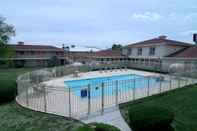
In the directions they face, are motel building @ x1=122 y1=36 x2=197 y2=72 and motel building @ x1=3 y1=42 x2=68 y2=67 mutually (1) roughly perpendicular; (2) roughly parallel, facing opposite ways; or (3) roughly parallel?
roughly perpendicular

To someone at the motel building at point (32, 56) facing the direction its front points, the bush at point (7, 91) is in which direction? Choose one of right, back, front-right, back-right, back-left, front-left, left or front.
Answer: front

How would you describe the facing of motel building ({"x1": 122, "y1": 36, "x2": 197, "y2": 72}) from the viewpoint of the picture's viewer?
facing the viewer and to the left of the viewer

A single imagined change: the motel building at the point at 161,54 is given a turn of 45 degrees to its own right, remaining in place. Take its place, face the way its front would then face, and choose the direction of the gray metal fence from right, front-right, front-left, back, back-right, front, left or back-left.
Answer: left

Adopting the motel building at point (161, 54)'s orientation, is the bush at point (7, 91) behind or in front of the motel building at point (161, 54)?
in front

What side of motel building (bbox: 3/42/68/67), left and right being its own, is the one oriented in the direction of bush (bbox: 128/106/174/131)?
front

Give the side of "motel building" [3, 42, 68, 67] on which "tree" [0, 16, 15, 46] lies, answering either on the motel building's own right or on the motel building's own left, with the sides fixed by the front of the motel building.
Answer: on the motel building's own right

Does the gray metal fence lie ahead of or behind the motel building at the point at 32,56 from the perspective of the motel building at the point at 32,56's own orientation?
ahead

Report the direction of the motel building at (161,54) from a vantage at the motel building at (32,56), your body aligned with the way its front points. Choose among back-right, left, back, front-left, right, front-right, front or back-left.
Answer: front-left

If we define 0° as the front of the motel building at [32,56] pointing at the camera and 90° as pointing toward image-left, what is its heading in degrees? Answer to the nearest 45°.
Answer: approximately 0°
